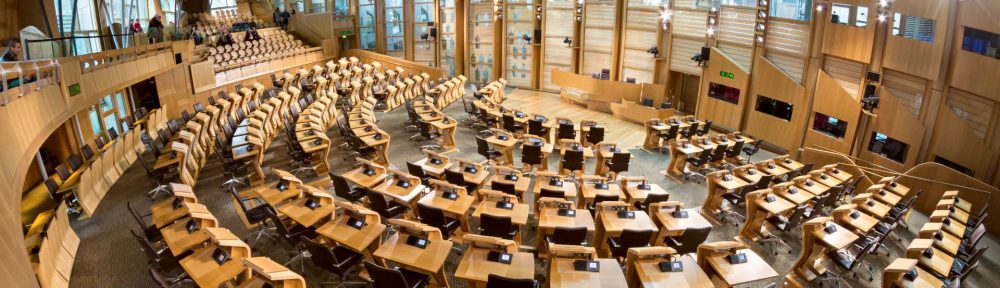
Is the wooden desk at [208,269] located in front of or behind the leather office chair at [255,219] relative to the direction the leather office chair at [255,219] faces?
behind

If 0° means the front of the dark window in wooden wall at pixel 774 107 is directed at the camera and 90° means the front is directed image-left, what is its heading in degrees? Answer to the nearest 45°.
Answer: approximately 45°

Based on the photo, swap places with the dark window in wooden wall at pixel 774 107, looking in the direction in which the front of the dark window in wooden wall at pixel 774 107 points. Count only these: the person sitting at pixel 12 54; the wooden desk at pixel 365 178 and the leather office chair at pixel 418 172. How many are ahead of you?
3

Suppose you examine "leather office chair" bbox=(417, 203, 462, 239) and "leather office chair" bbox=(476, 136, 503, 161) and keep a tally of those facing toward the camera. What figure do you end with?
0

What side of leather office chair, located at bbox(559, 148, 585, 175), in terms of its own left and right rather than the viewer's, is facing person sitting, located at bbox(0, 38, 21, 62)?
left

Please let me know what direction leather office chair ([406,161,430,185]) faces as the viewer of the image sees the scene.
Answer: facing away from the viewer and to the right of the viewer
